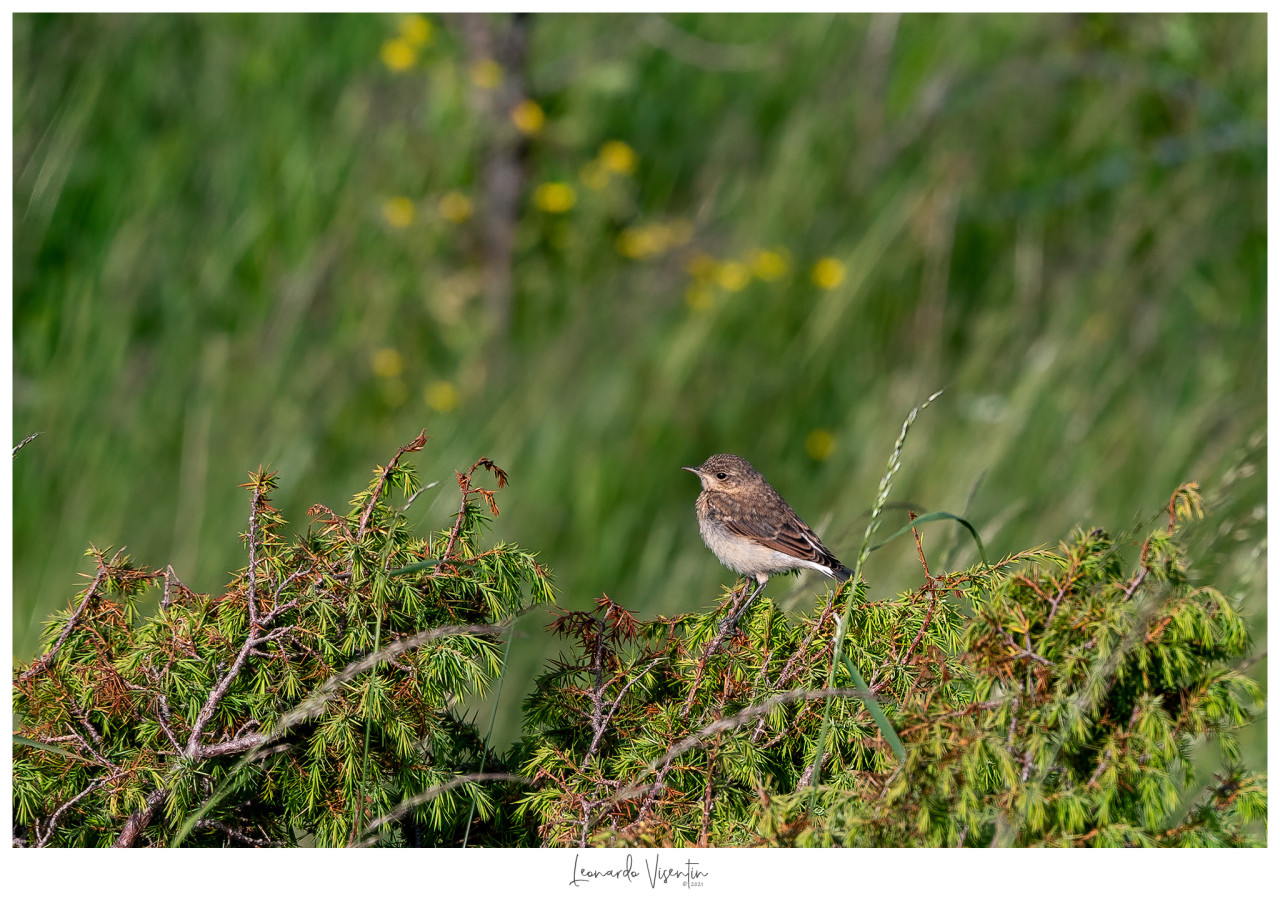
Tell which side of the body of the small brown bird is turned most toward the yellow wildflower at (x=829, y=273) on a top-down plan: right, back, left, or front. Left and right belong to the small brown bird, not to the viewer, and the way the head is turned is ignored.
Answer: right

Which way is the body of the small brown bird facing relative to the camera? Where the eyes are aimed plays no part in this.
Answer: to the viewer's left

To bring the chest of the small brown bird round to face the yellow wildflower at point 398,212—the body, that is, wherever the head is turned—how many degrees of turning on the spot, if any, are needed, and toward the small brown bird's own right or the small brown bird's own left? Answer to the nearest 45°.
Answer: approximately 45° to the small brown bird's own right

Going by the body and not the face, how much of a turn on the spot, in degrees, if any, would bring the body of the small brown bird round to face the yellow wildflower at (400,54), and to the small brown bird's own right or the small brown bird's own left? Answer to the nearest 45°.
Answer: approximately 45° to the small brown bird's own right

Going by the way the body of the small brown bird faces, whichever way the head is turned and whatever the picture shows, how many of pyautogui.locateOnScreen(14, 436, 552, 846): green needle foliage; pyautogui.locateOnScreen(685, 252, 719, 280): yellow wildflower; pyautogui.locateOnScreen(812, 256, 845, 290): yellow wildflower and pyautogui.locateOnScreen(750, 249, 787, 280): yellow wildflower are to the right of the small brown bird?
3

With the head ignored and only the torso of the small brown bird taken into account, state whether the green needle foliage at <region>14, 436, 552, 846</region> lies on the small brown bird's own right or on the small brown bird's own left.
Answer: on the small brown bird's own left
